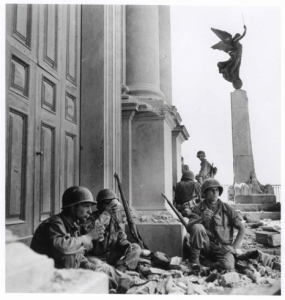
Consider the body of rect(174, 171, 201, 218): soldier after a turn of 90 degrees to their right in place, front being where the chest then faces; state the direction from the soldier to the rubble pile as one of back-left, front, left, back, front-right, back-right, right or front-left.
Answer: right

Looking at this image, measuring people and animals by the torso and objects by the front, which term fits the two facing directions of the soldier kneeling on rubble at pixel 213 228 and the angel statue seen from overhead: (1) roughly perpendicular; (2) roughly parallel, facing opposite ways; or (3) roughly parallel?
roughly perpendicular

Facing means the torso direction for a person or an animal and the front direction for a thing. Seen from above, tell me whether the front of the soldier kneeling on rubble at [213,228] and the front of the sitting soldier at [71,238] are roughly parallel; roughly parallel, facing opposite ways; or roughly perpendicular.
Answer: roughly perpendicular

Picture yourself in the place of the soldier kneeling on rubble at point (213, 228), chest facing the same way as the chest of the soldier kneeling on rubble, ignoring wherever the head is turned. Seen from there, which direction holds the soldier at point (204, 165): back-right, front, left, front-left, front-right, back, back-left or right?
back

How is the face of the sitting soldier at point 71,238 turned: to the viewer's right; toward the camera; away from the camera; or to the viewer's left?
to the viewer's right

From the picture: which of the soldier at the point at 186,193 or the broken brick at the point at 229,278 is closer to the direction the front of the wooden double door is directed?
the broken brick
